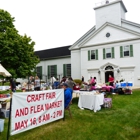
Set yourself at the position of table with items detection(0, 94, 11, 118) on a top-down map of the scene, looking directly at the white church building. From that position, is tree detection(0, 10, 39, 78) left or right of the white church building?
left

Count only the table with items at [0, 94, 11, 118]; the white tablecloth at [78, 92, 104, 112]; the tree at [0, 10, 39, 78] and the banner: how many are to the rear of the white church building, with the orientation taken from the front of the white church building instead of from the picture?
0

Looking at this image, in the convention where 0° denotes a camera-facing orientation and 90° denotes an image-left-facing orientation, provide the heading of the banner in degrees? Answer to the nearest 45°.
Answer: approximately 315°

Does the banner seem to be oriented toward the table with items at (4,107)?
no

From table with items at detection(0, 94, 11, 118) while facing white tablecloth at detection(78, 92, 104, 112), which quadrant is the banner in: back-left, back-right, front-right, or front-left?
front-right

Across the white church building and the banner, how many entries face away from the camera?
0

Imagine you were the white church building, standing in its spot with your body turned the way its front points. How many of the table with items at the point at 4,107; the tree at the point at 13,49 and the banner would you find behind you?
0

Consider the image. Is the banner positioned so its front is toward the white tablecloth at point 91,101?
no

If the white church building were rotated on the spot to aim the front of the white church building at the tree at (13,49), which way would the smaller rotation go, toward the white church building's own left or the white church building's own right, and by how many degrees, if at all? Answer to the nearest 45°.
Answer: approximately 45° to the white church building's own right

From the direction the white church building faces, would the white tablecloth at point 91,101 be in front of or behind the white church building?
in front
